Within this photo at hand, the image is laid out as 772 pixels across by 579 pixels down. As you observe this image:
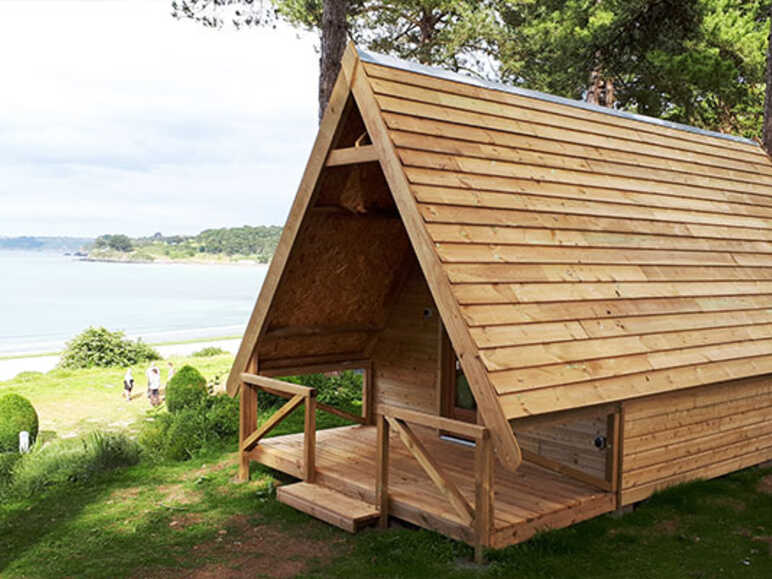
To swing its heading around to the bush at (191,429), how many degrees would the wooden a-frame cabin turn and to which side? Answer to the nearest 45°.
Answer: approximately 90° to its right

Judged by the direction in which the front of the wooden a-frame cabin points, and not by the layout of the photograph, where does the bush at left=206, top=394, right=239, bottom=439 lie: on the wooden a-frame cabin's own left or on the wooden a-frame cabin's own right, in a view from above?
on the wooden a-frame cabin's own right

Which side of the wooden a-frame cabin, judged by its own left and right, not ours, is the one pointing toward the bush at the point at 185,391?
right

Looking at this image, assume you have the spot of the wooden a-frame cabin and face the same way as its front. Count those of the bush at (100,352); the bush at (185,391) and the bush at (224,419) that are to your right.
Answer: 3

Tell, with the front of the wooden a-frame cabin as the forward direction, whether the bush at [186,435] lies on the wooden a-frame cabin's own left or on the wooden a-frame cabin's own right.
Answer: on the wooden a-frame cabin's own right

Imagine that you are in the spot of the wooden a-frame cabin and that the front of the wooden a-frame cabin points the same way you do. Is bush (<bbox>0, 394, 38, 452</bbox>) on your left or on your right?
on your right

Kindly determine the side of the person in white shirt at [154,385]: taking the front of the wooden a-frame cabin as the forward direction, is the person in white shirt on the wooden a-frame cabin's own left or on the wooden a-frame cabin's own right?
on the wooden a-frame cabin's own right

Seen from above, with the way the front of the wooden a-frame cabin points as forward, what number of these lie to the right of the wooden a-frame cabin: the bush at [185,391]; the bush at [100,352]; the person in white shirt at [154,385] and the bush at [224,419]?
4

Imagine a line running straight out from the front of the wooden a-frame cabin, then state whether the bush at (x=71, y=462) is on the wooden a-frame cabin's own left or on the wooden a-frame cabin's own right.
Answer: on the wooden a-frame cabin's own right

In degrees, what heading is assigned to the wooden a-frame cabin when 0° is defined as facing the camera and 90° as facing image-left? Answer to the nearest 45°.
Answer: approximately 45°

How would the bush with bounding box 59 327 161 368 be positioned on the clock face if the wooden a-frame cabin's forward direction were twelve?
The bush is roughly at 3 o'clock from the wooden a-frame cabin.
